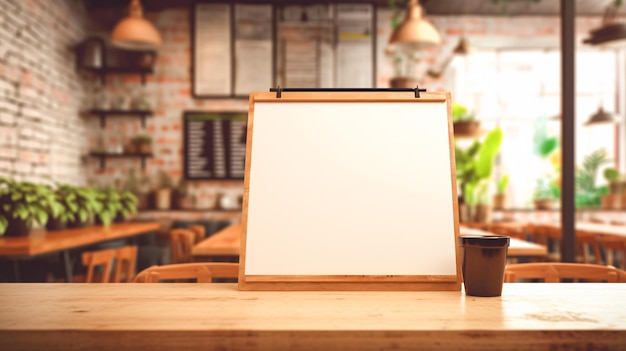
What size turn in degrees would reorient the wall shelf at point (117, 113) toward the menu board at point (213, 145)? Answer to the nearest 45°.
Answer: approximately 90° to its left

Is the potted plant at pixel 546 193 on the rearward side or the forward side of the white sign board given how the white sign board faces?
on the rearward side

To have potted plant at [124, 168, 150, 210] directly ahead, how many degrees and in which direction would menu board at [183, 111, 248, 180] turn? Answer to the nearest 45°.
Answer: approximately 90° to its right

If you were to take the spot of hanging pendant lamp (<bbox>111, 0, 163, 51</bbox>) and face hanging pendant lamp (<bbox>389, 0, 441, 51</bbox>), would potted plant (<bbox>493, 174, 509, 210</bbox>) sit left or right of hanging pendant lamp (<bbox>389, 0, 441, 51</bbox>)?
left
